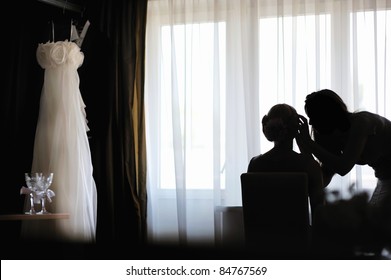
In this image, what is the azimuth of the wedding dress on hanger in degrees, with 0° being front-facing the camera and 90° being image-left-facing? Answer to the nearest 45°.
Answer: approximately 0°
